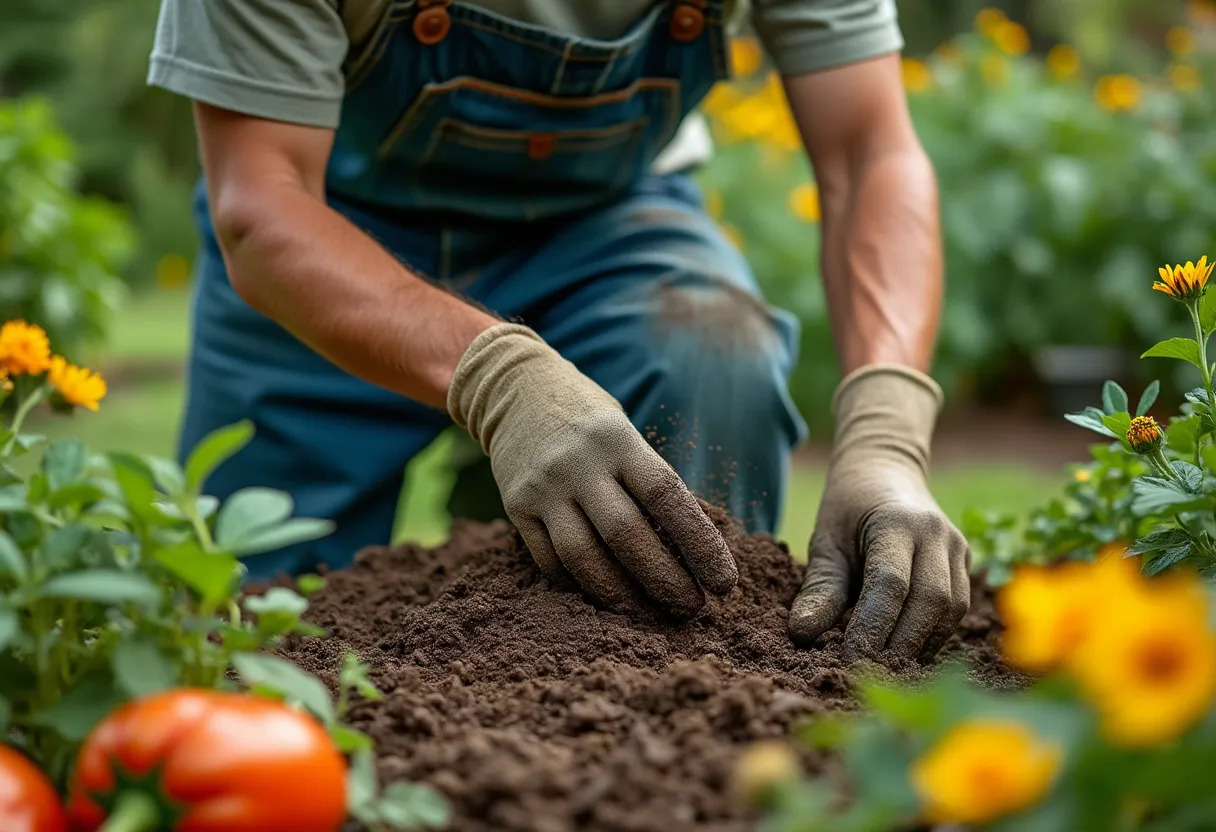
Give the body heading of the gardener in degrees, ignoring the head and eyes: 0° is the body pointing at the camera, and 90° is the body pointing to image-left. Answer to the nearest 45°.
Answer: approximately 0°

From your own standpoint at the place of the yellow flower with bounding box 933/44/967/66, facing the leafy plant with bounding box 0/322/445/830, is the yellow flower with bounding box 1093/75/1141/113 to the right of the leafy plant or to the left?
left

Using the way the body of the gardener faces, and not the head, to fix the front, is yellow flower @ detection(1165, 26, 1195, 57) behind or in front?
behind

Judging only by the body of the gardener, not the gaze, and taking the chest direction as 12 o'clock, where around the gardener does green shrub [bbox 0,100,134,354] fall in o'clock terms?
The green shrub is roughly at 5 o'clock from the gardener.

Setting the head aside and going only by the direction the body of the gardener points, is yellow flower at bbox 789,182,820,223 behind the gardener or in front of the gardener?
behind

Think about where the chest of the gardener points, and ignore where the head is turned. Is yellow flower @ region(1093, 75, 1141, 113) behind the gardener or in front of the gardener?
behind

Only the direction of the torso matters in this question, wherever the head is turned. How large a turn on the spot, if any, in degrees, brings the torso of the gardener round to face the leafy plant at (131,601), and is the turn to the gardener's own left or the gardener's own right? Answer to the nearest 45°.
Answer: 0° — they already face it

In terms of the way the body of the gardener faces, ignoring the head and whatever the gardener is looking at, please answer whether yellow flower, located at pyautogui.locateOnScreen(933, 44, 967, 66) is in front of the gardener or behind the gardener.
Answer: behind

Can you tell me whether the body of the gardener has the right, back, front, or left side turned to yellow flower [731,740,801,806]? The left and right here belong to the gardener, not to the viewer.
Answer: front

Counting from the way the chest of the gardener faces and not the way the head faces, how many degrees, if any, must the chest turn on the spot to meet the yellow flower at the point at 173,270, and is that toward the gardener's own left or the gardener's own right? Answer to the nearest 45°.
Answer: approximately 180°

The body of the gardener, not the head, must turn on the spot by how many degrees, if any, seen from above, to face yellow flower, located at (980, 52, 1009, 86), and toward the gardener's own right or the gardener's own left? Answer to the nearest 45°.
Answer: approximately 135° to the gardener's own left

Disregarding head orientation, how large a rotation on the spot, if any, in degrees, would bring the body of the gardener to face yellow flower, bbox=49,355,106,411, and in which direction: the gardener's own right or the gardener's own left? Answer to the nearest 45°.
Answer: approximately 45° to the gardener's own right
